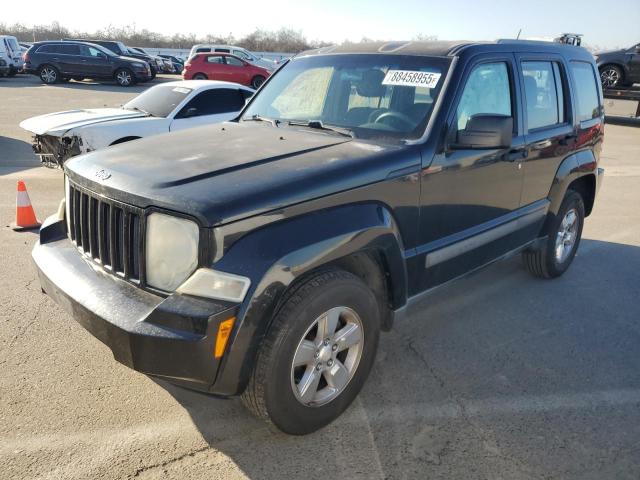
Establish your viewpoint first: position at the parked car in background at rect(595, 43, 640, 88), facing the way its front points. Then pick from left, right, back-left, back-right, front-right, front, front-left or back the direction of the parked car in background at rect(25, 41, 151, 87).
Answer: front

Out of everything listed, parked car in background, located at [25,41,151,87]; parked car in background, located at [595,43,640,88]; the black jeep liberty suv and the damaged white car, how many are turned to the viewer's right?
1

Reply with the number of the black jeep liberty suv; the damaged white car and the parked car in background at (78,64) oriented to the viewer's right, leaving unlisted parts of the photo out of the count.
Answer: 1

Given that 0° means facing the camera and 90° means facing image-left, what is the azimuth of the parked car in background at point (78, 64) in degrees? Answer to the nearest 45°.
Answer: approximately 270°

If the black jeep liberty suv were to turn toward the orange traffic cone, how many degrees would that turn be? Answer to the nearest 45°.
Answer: approximately 90° to its right

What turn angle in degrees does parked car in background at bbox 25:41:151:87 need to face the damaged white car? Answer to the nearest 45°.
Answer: approximately 90° to its right

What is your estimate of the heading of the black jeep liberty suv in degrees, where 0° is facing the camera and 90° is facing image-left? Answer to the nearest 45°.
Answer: approximately 45°

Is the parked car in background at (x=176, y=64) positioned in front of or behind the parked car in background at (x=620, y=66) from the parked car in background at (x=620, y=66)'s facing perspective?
in front

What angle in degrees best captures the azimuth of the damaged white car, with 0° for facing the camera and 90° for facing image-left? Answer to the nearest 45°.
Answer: approximately 45°

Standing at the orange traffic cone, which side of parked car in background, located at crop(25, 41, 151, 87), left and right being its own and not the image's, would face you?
right

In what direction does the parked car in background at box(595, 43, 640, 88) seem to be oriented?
to the viewer's left
